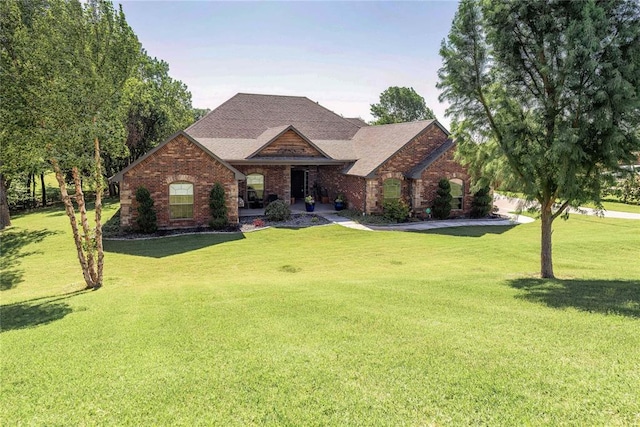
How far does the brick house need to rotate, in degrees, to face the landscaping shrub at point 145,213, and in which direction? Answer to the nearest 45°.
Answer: approximately 45° to its right

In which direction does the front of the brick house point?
toward the camera

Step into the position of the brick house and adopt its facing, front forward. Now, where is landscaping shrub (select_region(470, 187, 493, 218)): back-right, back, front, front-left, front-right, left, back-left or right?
left
